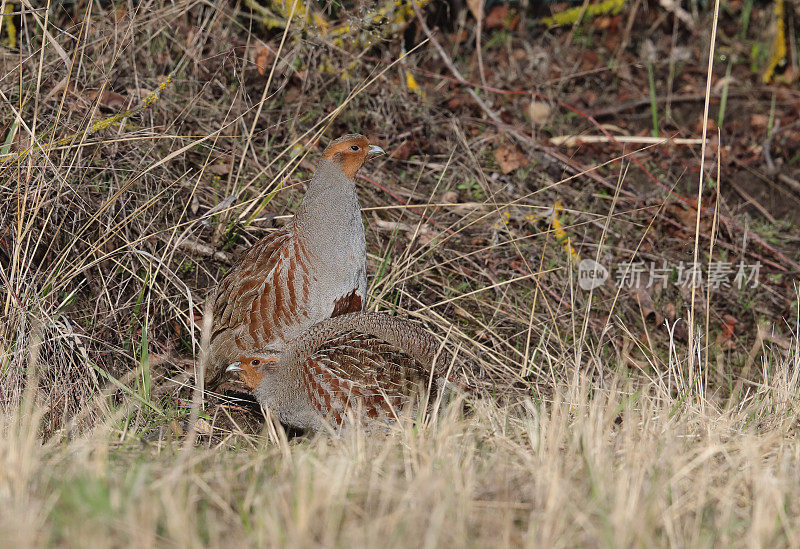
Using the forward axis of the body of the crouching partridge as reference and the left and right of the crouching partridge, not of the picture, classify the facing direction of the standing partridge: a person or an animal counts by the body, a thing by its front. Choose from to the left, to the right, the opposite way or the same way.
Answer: the opposite way

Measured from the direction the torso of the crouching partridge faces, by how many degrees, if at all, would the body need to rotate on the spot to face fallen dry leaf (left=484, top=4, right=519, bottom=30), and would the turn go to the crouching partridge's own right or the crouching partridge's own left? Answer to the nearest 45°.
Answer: approximately 90° to the crouching partridge's own right

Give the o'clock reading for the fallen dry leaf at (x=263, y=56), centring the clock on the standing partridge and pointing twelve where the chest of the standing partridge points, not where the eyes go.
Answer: The fallen dry leaf is roughly at 9 o'clock from the standing partridge.

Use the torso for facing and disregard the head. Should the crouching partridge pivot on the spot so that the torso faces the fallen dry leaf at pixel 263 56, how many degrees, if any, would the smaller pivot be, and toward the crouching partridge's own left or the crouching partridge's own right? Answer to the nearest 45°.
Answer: approximately 90° to the crouching partridge's own right

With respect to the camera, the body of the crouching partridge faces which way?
to the viewer's left

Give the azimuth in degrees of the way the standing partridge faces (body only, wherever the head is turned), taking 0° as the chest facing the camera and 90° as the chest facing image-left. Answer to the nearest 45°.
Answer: approximately 270°

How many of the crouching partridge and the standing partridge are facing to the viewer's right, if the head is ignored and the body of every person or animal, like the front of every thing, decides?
1

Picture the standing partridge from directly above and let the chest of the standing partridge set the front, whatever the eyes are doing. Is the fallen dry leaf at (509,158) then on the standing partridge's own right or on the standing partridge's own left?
on the standing partridge's own left

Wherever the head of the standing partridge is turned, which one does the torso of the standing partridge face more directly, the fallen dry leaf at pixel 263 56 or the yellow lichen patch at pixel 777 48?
the yellow lichen patch
